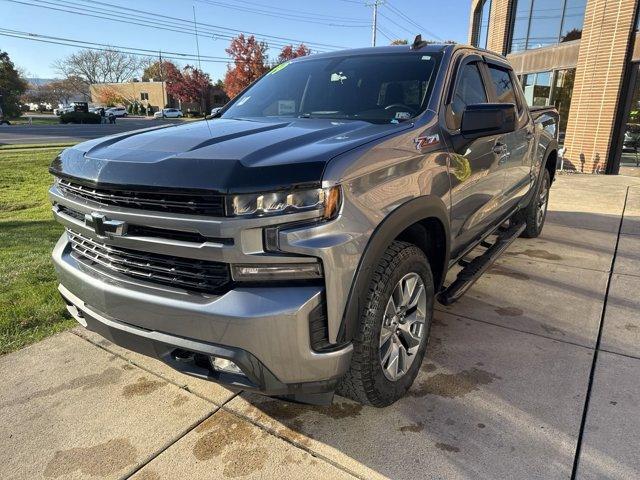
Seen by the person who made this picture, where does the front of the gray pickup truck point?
facing the viewer and to the left of the viewer

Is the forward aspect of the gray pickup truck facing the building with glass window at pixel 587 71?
no

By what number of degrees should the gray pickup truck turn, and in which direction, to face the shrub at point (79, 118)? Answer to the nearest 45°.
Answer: approximately 90° to its right
